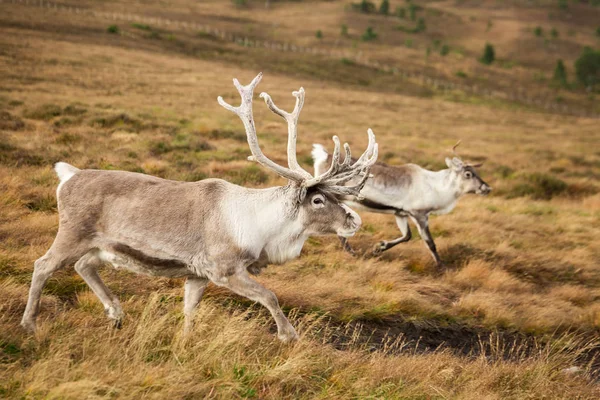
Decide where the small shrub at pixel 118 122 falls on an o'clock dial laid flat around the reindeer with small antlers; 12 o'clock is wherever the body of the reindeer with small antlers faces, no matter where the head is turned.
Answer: The small shrub is roughly at 7 o'clock from the reindeer with small antlers.

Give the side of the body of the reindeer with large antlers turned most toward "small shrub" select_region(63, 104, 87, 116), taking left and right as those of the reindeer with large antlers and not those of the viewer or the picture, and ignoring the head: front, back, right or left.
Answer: left

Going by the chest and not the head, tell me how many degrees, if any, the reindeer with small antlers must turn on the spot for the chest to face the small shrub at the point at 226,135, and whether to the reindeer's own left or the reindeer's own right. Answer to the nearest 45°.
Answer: approximately 135° to the reindeer's own left

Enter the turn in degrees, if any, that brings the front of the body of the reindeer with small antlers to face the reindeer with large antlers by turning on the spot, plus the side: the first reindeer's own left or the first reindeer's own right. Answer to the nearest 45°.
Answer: approximately 90° to the first reindeer's own right

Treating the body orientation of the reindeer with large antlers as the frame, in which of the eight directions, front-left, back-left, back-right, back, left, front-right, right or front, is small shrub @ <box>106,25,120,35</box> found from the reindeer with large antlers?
left

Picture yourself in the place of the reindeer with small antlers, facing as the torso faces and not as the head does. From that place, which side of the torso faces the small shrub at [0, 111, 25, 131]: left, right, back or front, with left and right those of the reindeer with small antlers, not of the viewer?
back

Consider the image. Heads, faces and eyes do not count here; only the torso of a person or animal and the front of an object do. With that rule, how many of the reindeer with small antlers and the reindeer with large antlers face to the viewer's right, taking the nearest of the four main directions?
2

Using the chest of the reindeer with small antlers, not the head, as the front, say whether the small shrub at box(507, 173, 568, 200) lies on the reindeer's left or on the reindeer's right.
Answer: on the reindeer's left

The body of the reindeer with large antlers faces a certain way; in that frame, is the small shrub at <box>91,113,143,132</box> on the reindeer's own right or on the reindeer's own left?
on the reindeer's own left

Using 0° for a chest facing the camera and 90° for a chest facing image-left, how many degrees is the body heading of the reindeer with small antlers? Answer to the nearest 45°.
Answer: approximately 270°

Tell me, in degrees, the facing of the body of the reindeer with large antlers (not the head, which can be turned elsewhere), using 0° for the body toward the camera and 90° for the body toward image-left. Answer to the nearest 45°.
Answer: approximately 270°

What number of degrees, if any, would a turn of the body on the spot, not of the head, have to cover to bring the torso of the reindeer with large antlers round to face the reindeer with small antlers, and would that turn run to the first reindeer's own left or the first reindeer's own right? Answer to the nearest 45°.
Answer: approximately 45° to the first reindeer's own left
